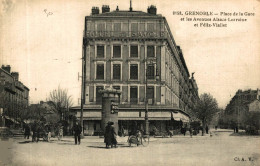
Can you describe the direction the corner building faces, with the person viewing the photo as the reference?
facing the viewer
